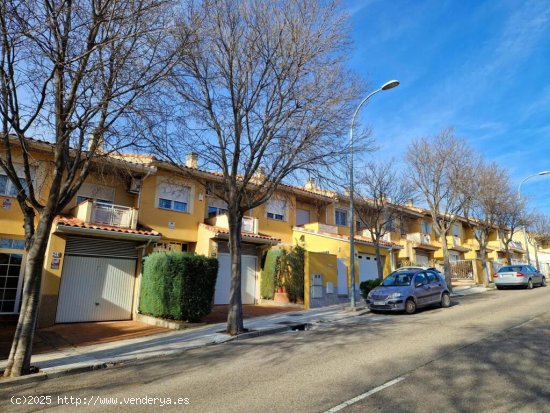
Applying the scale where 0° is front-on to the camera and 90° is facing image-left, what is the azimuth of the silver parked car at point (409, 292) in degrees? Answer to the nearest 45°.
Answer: approximately 45°

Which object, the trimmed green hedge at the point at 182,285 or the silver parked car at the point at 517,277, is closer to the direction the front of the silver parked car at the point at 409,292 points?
the trimmed green hedge

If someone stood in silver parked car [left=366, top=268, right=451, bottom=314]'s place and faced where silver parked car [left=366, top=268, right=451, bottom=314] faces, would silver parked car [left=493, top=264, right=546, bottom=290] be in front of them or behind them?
behind

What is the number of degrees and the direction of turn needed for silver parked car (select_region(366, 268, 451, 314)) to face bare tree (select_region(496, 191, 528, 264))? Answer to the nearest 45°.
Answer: approximately 180°

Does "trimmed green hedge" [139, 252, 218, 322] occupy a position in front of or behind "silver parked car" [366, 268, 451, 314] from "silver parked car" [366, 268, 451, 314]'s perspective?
in front

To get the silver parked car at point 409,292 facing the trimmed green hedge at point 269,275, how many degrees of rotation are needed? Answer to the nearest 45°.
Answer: approximately 45° to its right

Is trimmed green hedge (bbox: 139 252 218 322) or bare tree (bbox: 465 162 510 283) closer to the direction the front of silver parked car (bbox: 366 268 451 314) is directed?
the trimmed green hedge

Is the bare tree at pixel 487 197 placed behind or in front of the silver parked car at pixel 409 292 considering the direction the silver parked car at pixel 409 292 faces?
behind
